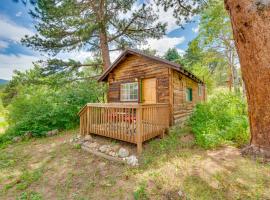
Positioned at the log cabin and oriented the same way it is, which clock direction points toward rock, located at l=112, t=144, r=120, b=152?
The rock is roughly at 11 o'clock from the log cabin.

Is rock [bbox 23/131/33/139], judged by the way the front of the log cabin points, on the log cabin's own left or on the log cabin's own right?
on the log cabin's own right

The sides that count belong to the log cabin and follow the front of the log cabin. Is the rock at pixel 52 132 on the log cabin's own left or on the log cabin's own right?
on the log cabin's own right

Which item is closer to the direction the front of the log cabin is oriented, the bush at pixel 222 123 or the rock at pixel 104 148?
the rock

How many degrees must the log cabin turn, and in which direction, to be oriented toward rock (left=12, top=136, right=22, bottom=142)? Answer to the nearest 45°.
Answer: approximately 45° to its right

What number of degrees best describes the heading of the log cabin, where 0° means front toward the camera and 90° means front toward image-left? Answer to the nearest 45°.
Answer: approximately 45°

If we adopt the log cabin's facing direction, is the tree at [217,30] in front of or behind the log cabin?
behind

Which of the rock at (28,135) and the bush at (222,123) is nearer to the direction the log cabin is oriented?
the rock
